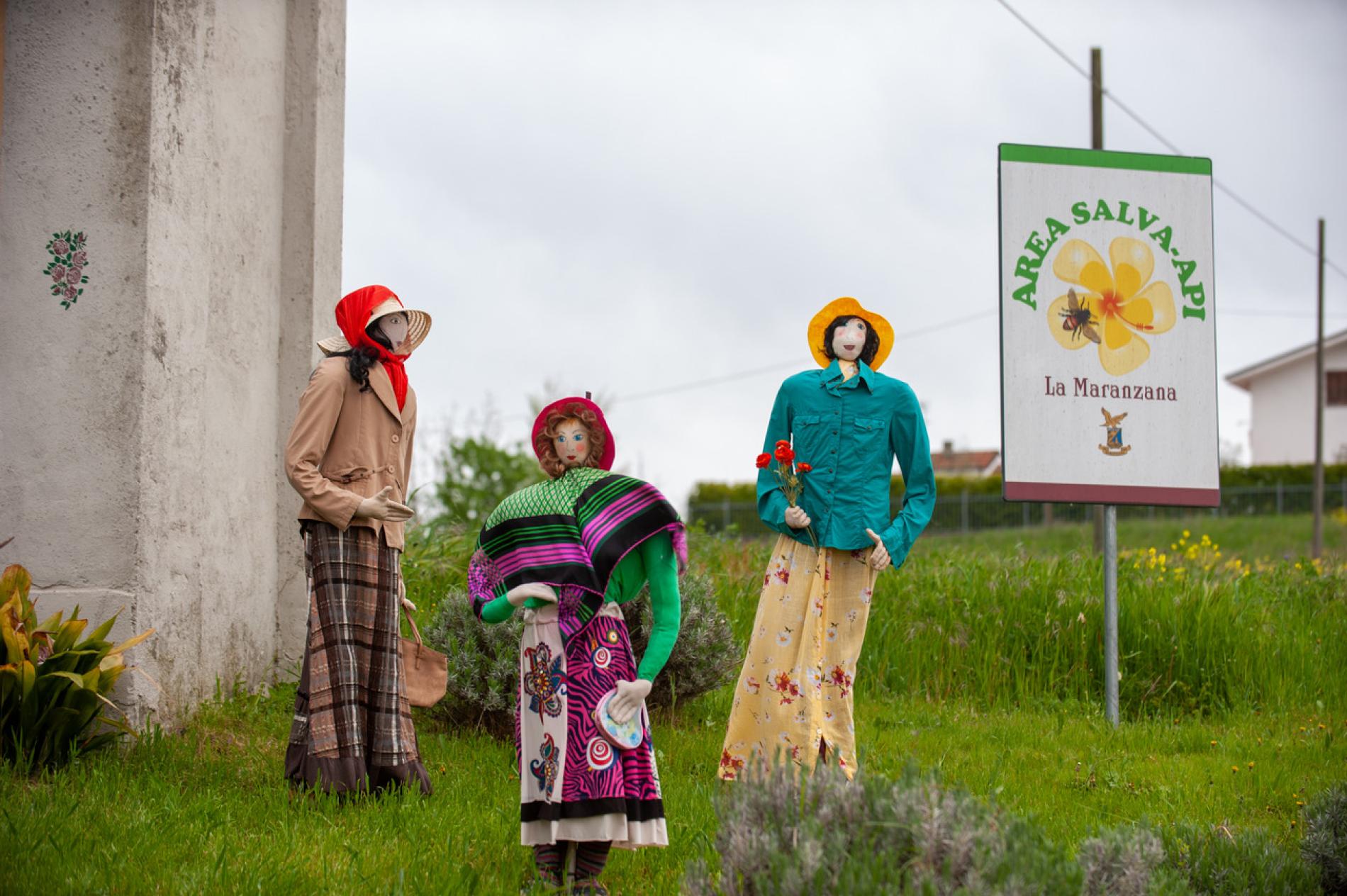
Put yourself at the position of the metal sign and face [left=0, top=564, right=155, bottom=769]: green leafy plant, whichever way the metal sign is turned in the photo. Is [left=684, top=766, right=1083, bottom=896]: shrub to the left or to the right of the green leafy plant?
left

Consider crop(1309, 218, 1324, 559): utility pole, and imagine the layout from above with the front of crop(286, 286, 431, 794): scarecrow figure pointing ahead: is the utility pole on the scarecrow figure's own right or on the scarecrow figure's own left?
on the scarecrow figure's own left

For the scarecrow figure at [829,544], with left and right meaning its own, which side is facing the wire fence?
back

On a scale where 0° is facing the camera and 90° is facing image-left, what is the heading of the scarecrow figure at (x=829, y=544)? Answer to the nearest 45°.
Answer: approximately 0°

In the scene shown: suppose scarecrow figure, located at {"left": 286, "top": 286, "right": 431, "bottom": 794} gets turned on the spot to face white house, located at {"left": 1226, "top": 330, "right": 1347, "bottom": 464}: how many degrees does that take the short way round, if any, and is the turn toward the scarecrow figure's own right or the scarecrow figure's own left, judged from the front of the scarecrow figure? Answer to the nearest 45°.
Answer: approximately 90° to the scarecrow figure's own left

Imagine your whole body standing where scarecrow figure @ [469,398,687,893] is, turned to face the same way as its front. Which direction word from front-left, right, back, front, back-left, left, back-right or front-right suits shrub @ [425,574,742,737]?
back

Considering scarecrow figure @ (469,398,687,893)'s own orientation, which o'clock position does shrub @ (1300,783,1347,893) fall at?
The shrub is roughly at 9 o'clock from the scarecrow figure.

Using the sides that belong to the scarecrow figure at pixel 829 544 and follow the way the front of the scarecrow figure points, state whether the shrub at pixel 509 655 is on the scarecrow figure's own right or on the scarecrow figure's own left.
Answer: on the scarecrow figure's own right

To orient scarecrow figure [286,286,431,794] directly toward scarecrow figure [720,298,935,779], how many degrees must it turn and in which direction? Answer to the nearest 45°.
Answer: approximately 45° to its left

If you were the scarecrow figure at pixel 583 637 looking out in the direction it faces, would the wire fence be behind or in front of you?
behind

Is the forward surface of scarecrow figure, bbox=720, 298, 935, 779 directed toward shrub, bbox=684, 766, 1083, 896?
yes

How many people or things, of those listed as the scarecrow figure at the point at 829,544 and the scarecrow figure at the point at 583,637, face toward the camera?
2

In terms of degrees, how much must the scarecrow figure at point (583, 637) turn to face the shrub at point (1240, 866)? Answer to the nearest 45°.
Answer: approximately 90° to its left
